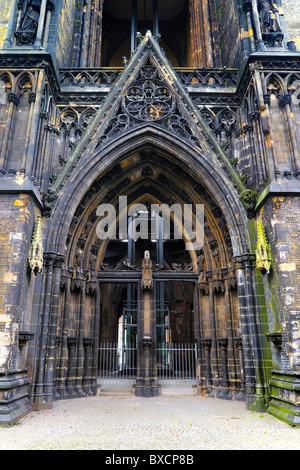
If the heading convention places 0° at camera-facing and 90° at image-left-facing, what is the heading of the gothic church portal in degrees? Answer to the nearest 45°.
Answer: approximately 0°
